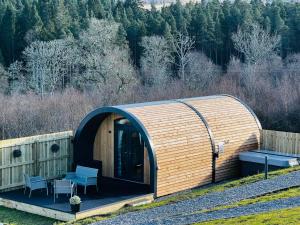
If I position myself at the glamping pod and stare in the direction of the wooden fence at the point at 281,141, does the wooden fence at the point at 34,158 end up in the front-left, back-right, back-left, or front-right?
back-left

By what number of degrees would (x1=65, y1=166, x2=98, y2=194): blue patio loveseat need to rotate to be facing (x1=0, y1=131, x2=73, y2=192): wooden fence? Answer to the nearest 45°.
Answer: approximately 90° to its right

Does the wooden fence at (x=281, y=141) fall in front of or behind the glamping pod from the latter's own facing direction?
behind

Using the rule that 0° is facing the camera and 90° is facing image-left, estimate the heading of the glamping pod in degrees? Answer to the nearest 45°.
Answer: approximately 45°

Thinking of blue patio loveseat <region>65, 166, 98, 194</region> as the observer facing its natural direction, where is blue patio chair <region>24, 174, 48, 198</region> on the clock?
blue patio chair <region>24, 174, 48, 198</region> is roughly at 1 o'clock from blue patio loveseat <region>65, 166, 98, 194</region>.

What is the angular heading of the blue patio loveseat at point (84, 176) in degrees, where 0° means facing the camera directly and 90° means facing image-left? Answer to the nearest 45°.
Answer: approximately 45°

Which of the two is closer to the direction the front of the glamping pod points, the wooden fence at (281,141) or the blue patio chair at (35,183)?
the blue patio chair

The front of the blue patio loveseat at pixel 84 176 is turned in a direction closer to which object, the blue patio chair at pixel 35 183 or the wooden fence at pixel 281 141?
the blue patio chair
